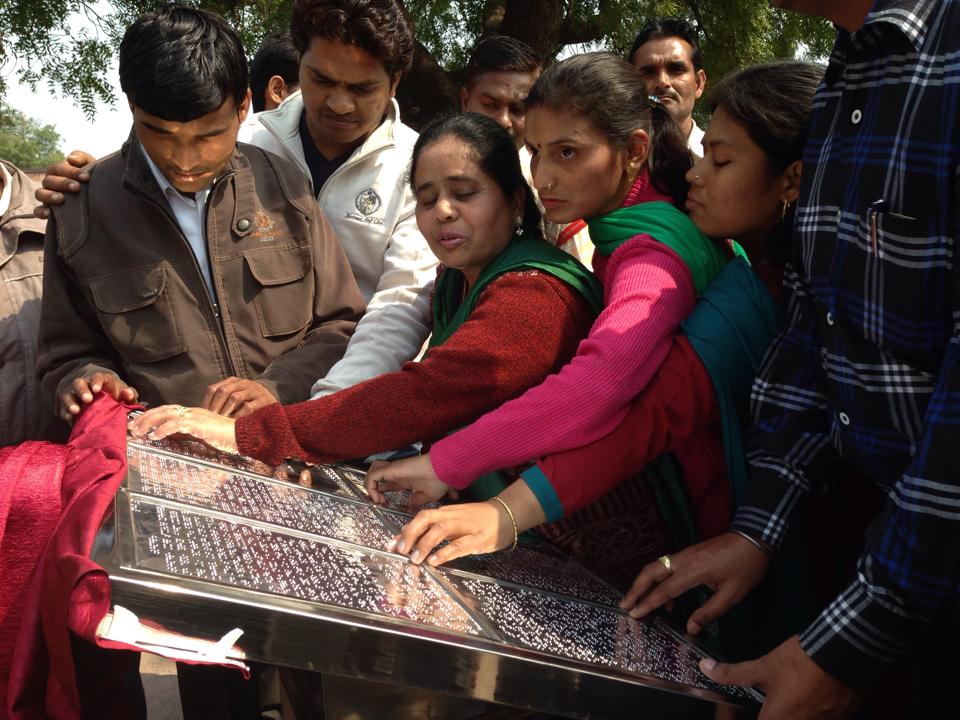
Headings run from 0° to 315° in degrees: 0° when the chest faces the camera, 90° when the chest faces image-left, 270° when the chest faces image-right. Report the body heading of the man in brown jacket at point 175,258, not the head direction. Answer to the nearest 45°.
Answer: approximately 0°

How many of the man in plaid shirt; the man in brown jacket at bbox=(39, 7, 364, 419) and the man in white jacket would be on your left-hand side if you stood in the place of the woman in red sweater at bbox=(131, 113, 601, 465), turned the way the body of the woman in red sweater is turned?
1

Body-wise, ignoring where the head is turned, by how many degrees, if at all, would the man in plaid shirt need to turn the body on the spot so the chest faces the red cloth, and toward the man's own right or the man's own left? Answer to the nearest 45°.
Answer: approximately 45° to the man's own right

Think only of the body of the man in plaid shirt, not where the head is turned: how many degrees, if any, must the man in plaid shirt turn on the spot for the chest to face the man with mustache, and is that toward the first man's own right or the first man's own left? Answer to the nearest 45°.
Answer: approximately 135° to the first man's own right

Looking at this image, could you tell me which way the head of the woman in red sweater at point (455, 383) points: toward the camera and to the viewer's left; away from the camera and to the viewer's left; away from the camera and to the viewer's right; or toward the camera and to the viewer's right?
toward the camera and to the viewer's left

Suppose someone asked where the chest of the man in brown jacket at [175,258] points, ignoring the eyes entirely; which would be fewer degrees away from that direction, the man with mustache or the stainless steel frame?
the stainless steel frame

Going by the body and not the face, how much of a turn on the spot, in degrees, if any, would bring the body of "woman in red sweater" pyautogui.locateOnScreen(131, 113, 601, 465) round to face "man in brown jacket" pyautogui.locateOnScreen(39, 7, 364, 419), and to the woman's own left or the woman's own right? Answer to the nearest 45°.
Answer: approximately 90° to the woman's own right

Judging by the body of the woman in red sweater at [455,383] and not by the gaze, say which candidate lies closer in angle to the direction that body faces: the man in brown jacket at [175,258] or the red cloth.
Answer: the red cloth

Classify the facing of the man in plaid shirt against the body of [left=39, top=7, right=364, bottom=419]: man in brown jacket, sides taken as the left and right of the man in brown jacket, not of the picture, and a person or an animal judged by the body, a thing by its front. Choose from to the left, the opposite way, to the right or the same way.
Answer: to the right

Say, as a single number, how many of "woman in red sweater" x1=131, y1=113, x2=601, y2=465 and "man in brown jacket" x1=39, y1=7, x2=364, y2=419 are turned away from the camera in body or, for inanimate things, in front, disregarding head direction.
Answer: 0

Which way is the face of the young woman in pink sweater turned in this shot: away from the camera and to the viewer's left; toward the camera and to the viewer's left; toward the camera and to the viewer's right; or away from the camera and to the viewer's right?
toward the camera and to the viewer's left

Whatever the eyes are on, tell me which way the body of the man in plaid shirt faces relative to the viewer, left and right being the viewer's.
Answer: facing the viewer and to the left of the viewer
